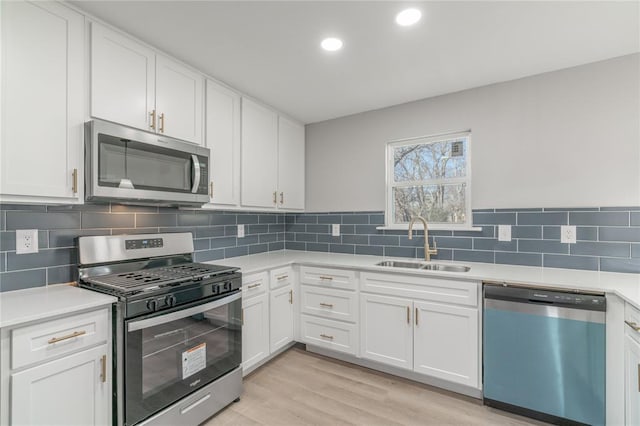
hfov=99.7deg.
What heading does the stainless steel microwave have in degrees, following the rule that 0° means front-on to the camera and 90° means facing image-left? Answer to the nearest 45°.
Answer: approximately 315°

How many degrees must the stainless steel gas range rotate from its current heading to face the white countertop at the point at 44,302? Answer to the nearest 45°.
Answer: approximately 135° to its right

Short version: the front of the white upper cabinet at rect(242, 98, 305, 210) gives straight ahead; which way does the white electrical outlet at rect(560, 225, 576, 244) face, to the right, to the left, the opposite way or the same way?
to the right

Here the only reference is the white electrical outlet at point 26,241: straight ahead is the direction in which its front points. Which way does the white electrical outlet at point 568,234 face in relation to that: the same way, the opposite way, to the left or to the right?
to the right

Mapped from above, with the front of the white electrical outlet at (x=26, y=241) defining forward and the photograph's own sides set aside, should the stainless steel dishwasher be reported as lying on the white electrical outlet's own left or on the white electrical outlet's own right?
on the white electrical outlet's own left

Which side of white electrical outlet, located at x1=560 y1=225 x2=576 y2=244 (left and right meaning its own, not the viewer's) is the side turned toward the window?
right

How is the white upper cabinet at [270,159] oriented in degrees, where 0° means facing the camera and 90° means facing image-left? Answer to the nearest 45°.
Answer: approximately 315°

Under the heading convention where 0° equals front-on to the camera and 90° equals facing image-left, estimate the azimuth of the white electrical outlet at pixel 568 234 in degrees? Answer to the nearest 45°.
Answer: approximately 0°

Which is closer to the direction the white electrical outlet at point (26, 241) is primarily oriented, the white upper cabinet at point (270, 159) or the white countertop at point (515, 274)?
the white countertop
